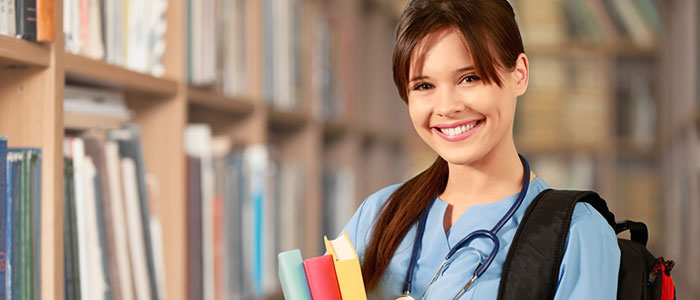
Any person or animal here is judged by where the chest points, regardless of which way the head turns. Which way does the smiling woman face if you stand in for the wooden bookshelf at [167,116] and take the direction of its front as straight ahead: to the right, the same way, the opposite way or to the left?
to the right

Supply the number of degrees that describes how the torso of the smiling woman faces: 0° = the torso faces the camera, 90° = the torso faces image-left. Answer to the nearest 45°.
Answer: approximately 45°

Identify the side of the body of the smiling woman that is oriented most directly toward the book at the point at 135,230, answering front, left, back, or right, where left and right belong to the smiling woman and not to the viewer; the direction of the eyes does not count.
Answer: right

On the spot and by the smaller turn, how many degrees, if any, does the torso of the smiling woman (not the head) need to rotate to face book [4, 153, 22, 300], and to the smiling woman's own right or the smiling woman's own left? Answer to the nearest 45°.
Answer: approximately 45° to the smiling woman's own right

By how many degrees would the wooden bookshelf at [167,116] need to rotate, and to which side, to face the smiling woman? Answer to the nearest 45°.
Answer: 0° — it already faces them
